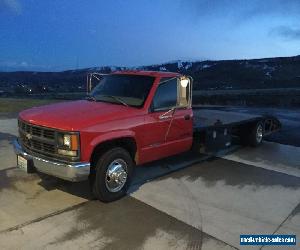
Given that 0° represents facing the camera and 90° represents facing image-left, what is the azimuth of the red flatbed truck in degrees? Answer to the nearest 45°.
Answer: approximately 45°
